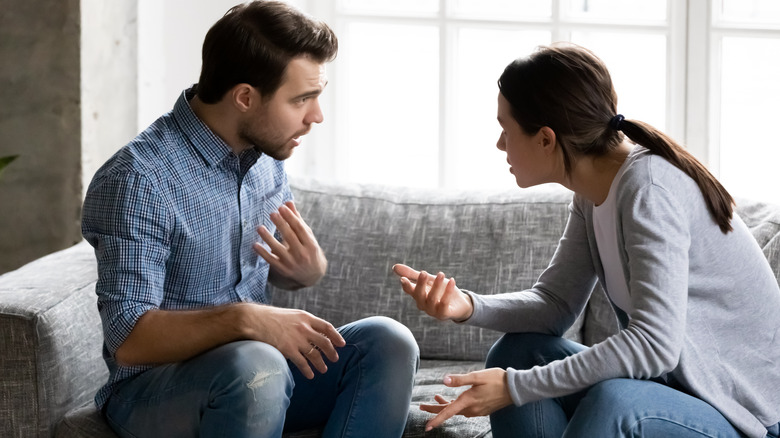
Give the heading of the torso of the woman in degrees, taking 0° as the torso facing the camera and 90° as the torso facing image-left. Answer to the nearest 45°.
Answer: approximately 90°

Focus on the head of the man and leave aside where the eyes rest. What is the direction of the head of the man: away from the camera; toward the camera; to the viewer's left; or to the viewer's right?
to the viewer's right

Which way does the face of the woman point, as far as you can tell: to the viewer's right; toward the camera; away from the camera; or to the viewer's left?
to the viewer's left

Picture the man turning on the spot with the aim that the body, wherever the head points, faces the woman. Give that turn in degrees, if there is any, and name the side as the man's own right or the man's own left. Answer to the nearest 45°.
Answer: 0° — they already face them

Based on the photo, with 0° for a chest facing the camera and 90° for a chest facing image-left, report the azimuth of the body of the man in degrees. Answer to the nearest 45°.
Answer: approximately 315°

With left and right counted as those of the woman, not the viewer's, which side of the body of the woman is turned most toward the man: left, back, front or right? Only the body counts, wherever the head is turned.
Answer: front

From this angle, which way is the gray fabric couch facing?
toward the camera
